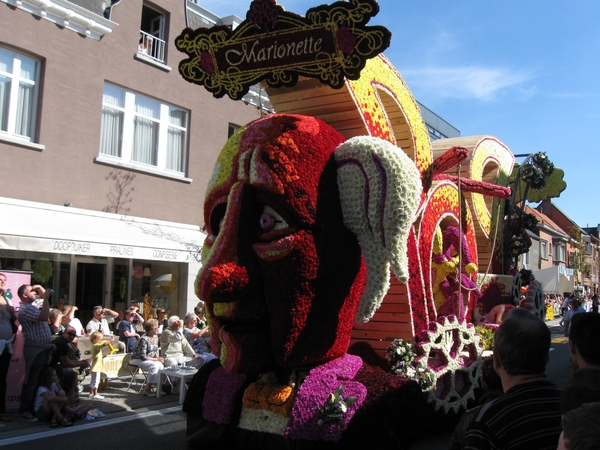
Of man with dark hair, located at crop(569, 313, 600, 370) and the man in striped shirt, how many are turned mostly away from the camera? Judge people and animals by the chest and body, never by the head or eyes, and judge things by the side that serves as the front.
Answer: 2

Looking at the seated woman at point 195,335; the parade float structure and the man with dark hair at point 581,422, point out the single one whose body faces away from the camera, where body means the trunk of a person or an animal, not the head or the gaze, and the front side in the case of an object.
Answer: the man with dark hair

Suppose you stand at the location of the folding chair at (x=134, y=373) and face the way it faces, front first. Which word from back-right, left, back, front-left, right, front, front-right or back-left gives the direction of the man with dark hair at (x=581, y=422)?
front-right

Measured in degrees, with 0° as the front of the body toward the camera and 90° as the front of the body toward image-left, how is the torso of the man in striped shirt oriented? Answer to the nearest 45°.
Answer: approximately 180°

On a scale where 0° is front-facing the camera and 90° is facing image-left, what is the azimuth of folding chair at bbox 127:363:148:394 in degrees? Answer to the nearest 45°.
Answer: approximately 315°

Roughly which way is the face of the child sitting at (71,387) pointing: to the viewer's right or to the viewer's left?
to the viewer's right

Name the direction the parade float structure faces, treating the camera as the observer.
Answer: facing the viewer and to the left of the viewer

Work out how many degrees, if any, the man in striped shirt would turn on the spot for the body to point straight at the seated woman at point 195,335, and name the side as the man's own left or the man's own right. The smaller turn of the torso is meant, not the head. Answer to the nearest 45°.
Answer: approximately 45° to the man's own left

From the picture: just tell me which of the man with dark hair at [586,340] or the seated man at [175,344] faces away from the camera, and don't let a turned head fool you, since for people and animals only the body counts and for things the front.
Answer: the man with dark hair

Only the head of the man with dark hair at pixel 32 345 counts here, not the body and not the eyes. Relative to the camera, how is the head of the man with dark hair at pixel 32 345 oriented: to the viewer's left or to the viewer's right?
to the viewer's right
